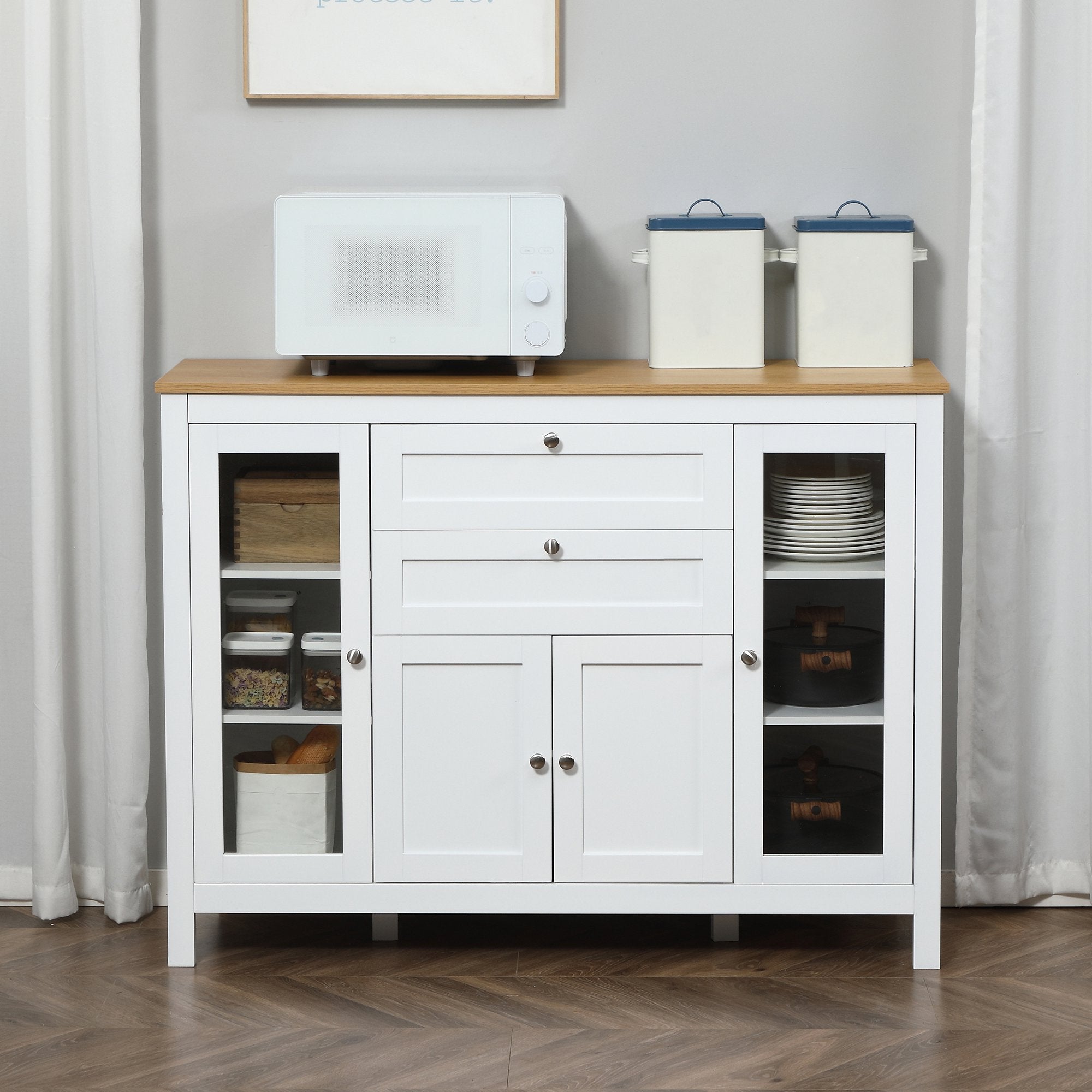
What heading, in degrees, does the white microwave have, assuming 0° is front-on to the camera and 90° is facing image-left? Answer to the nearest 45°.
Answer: approximately 0°

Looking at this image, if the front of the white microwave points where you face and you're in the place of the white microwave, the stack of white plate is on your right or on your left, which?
on your left

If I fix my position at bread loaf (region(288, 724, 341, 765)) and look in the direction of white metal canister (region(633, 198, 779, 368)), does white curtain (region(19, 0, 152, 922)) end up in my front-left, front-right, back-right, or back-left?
back-left
